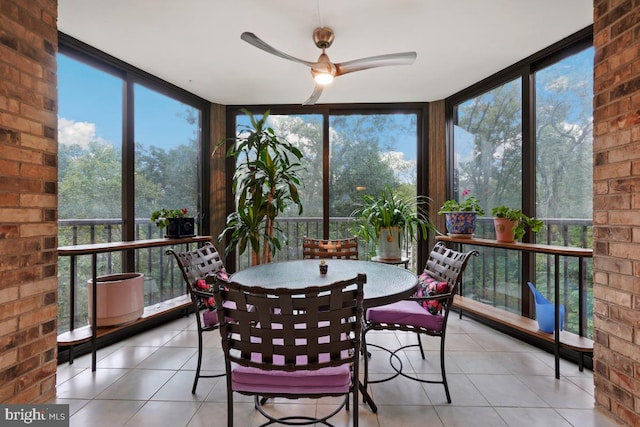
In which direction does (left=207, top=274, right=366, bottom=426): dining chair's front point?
away from the camera

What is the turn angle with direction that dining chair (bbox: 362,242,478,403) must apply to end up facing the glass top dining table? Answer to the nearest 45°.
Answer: approximately 45° to its left

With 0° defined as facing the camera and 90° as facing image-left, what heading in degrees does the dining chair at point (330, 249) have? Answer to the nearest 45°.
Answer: approximately 0°

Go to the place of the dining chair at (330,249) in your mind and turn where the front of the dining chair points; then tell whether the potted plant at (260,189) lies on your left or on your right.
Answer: on your right

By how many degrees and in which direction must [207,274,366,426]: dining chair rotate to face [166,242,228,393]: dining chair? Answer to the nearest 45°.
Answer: approximately 45° to its left

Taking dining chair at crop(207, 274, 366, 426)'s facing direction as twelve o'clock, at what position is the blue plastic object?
The blue plastic object is roughly at 2 o'clock from the dining chair.

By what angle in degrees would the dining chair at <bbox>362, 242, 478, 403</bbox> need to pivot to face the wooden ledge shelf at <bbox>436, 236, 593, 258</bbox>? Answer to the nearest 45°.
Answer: approximately 135° to its right

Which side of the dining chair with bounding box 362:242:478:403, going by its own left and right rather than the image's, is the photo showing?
left

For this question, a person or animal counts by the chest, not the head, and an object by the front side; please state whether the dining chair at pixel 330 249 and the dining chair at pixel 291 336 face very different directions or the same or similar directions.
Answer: very different directions

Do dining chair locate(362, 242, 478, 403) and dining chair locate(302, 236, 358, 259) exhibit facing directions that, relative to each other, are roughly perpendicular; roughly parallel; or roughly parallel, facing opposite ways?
roughly perpendicular

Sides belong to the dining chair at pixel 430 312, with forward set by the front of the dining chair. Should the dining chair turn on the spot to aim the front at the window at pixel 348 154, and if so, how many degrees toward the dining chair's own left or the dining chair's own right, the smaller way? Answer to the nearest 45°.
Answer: approximately 45° to the dining chair's own right

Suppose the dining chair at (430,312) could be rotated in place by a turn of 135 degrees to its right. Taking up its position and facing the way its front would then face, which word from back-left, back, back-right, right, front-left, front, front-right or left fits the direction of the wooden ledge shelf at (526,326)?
front

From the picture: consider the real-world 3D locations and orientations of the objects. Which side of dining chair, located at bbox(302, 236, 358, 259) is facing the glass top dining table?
front

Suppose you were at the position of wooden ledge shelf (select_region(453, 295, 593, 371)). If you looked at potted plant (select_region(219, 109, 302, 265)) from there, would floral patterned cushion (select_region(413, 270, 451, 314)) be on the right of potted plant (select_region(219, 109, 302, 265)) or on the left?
left

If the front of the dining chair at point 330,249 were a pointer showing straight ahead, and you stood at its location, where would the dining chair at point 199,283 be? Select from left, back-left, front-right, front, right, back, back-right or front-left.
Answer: front-right

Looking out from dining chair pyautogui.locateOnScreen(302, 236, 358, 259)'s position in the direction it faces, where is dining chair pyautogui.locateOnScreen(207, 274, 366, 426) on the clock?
dining chair pyautogui.locateOnScreen(207, 274, 366, 426) is roughly at 12 o'clock from dining chair pyautogui.locateOnScreen(302, 236, 358, 259).

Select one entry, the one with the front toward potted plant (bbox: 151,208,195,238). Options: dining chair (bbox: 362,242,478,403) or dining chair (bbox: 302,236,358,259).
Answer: dining chair (bbox: 362,242,478,403)

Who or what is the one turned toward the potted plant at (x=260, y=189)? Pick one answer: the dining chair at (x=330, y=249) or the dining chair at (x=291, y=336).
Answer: the dining chair at (x=291, y=336)
